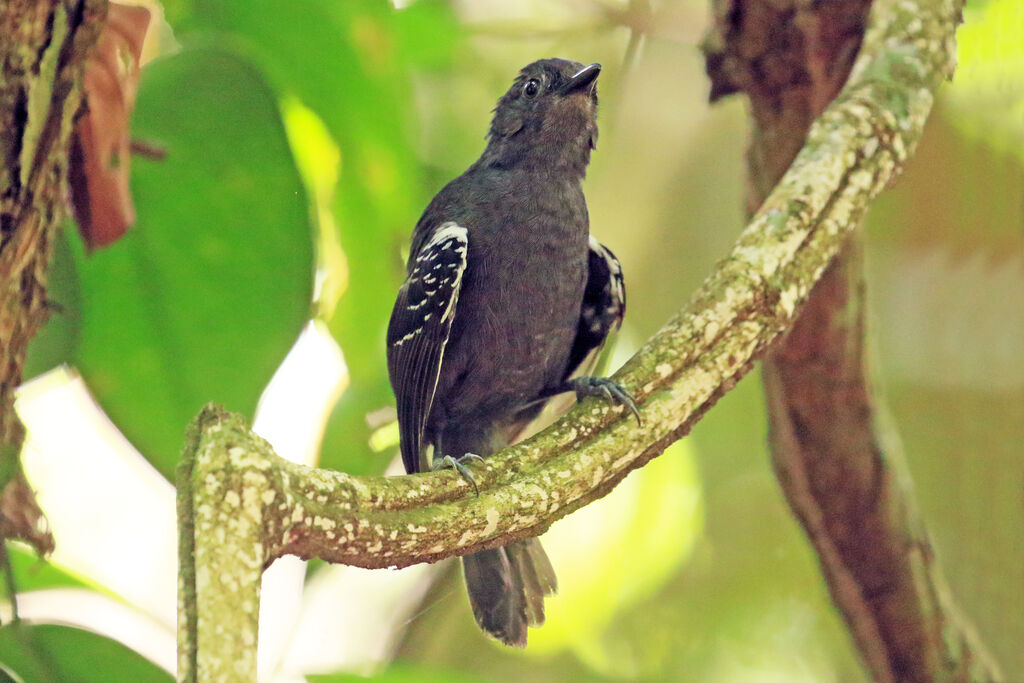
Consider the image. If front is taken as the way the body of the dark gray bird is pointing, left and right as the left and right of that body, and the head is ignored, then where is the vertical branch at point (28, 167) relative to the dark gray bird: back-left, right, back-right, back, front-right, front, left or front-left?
right

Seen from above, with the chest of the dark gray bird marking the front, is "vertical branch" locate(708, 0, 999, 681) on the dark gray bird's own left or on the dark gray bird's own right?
on the dark gray bird's own left

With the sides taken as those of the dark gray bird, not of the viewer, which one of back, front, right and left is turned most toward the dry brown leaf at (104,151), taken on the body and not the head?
right

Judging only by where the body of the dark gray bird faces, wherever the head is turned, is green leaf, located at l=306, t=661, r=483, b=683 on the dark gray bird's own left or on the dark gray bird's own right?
on the dark gray bird's own right

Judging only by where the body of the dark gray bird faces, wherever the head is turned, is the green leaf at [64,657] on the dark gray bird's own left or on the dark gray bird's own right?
on the dark gray bird's own right

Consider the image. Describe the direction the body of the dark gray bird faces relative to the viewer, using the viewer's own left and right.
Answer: facing the viewer and to the right of the viewer

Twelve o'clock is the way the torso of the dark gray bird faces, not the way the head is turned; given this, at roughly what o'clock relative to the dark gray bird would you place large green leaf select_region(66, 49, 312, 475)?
The large green leaf is roughly at 4 o'clock from the dark gray bird.
